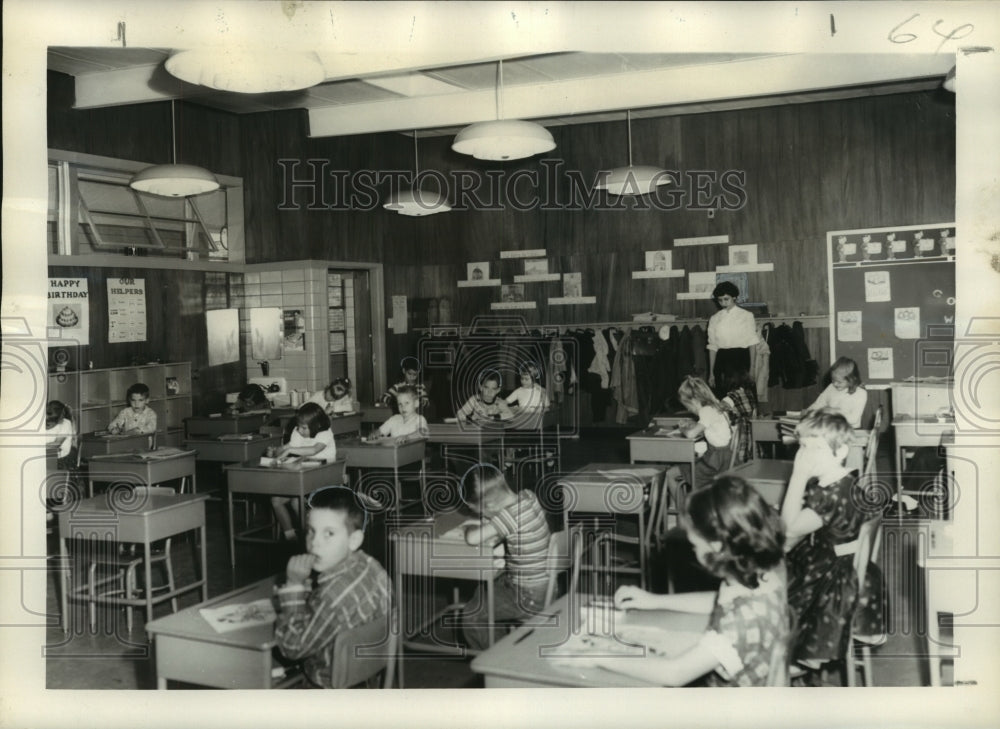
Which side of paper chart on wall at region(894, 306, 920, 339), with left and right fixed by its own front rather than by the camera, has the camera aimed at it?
front

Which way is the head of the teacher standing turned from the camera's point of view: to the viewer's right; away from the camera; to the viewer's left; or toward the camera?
toward the camera

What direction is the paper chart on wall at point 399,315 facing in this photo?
toward the camera

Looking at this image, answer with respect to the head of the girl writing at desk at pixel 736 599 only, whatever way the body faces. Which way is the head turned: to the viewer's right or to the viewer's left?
to the viewer's left
